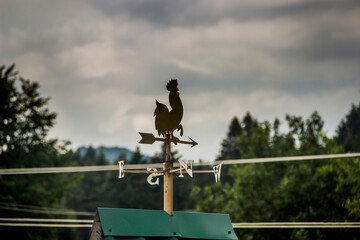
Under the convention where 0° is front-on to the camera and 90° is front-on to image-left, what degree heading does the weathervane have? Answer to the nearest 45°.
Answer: approximately 225°

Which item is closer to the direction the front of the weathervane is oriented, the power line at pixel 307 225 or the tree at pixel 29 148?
the power line

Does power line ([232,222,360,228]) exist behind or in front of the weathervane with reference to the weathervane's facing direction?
in front

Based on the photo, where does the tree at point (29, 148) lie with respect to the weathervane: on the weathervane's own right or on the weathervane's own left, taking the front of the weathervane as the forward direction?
on the weathervane's own left
